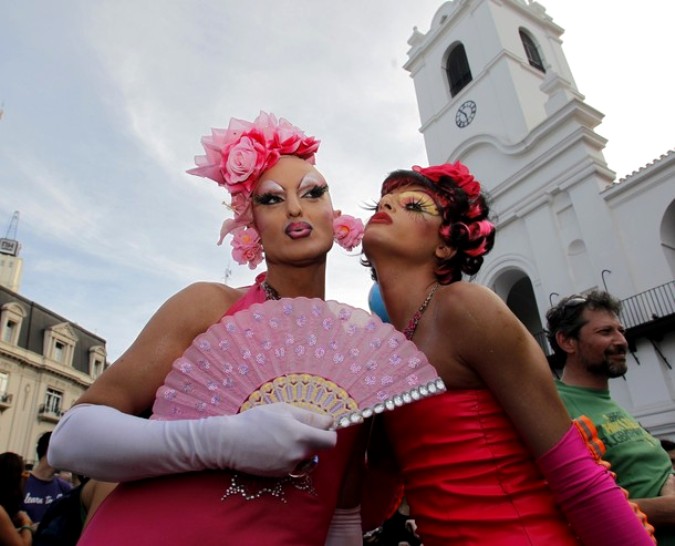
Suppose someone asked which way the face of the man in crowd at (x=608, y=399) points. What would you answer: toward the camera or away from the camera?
toward the camera

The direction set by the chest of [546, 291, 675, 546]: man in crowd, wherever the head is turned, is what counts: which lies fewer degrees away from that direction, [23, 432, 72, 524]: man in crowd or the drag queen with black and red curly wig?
the drag queen with black and red curly wig

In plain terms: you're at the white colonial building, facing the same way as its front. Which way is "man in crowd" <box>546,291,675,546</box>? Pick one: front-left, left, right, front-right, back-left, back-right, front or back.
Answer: front-left

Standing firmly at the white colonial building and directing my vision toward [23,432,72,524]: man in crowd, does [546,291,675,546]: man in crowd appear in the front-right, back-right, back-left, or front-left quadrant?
front-left

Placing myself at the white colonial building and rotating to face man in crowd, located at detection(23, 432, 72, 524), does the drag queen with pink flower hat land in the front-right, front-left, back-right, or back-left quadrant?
front-left

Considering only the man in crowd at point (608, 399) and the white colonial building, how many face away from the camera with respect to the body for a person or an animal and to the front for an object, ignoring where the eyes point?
0

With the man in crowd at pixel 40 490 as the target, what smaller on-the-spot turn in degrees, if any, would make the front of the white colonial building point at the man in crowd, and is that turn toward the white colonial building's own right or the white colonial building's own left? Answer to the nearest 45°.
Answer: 0° — it already faces them

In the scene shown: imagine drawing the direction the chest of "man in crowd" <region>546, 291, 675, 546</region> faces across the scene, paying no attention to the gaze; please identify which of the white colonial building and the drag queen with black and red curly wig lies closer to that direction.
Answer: the drag queen with black and red curly wig

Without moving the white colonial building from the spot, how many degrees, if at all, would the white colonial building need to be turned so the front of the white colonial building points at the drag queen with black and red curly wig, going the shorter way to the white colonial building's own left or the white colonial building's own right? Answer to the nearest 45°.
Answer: approximately 45° to the white colonial building's own left
